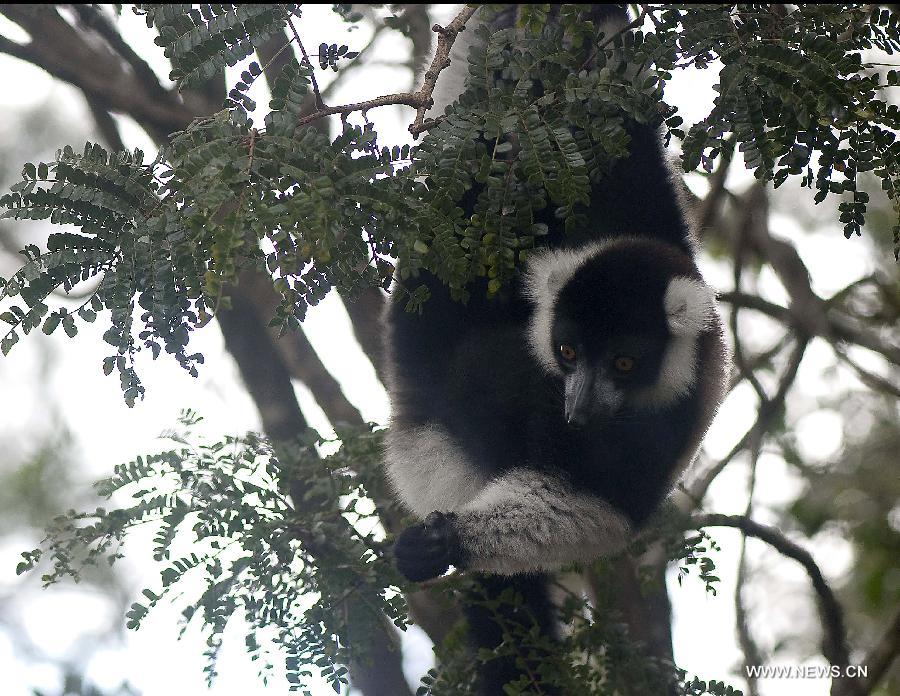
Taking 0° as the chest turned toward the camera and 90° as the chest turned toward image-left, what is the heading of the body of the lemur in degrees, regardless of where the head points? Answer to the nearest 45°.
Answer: approximately 45°
